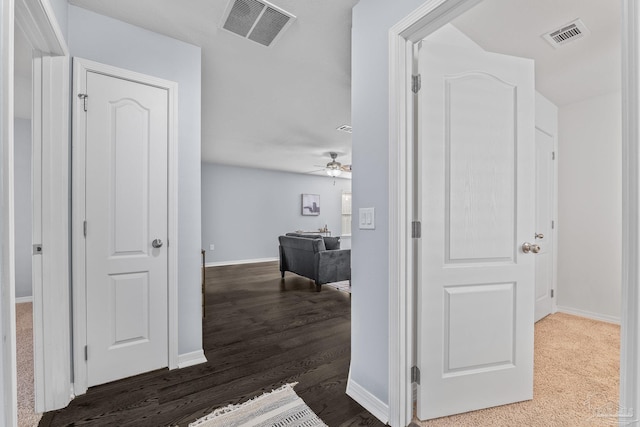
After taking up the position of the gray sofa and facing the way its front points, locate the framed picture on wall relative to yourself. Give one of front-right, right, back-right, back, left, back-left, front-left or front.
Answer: front-left

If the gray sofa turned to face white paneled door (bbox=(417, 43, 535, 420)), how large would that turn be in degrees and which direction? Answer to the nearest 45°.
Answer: approximately 135° to its right

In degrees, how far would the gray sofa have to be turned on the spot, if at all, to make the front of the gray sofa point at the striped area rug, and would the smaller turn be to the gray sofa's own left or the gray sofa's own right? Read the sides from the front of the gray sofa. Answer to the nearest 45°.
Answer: approximately 135° to the gray sofa's own right

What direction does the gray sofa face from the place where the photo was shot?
facing away from the viewer and to the right of the viewer

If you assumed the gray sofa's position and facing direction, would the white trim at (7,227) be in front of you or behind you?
behind

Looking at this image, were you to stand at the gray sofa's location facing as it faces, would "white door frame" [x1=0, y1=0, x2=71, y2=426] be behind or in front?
behind

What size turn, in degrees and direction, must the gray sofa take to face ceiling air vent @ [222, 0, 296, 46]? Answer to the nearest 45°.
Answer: approximately 135° to its right

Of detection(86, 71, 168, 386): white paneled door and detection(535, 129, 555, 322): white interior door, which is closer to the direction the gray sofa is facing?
the white interior door

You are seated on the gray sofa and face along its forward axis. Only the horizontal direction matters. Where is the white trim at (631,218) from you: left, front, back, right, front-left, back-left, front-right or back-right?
back-right

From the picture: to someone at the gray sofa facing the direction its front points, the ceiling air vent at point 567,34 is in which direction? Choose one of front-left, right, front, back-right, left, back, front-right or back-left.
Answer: right

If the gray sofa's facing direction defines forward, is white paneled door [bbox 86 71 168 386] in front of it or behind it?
behind
